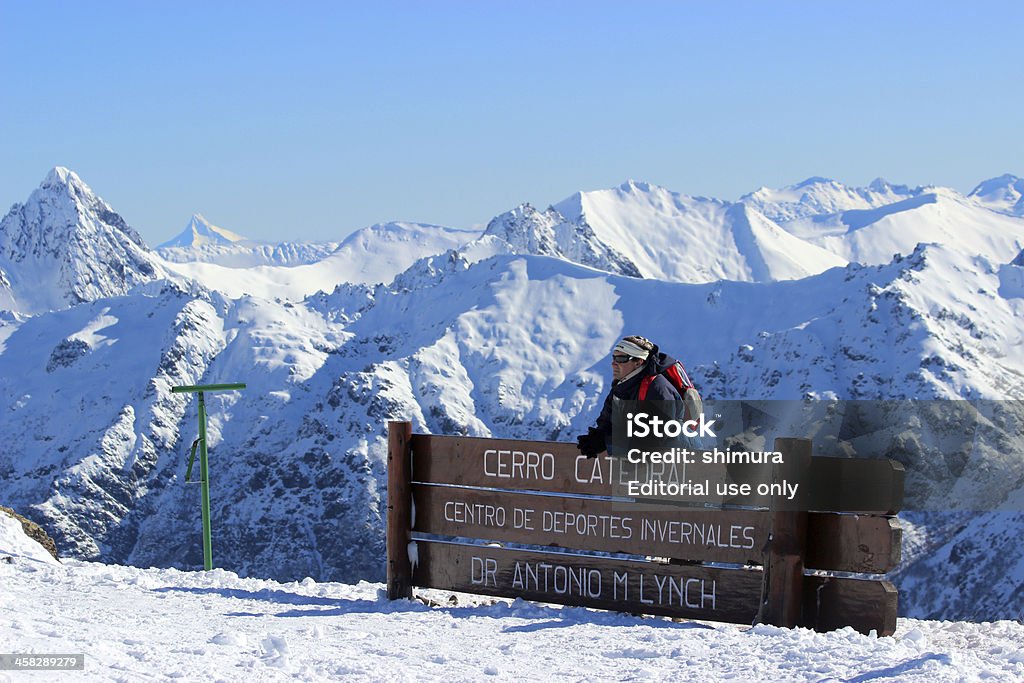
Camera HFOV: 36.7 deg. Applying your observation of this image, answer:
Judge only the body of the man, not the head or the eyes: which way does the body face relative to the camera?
to the viewer's left
